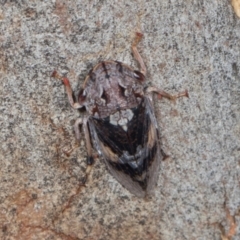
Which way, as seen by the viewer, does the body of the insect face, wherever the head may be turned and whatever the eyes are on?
away from the camera
